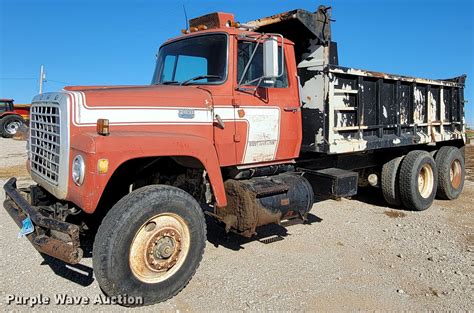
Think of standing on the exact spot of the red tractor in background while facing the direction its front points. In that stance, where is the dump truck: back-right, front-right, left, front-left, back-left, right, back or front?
right

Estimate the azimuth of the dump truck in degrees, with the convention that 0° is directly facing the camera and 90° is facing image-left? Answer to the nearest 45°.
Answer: approximately 45°

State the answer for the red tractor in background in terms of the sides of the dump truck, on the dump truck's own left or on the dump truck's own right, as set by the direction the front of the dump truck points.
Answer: on the dump truck's own right

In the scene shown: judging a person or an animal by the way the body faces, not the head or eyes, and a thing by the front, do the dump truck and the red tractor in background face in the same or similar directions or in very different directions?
very different directions
